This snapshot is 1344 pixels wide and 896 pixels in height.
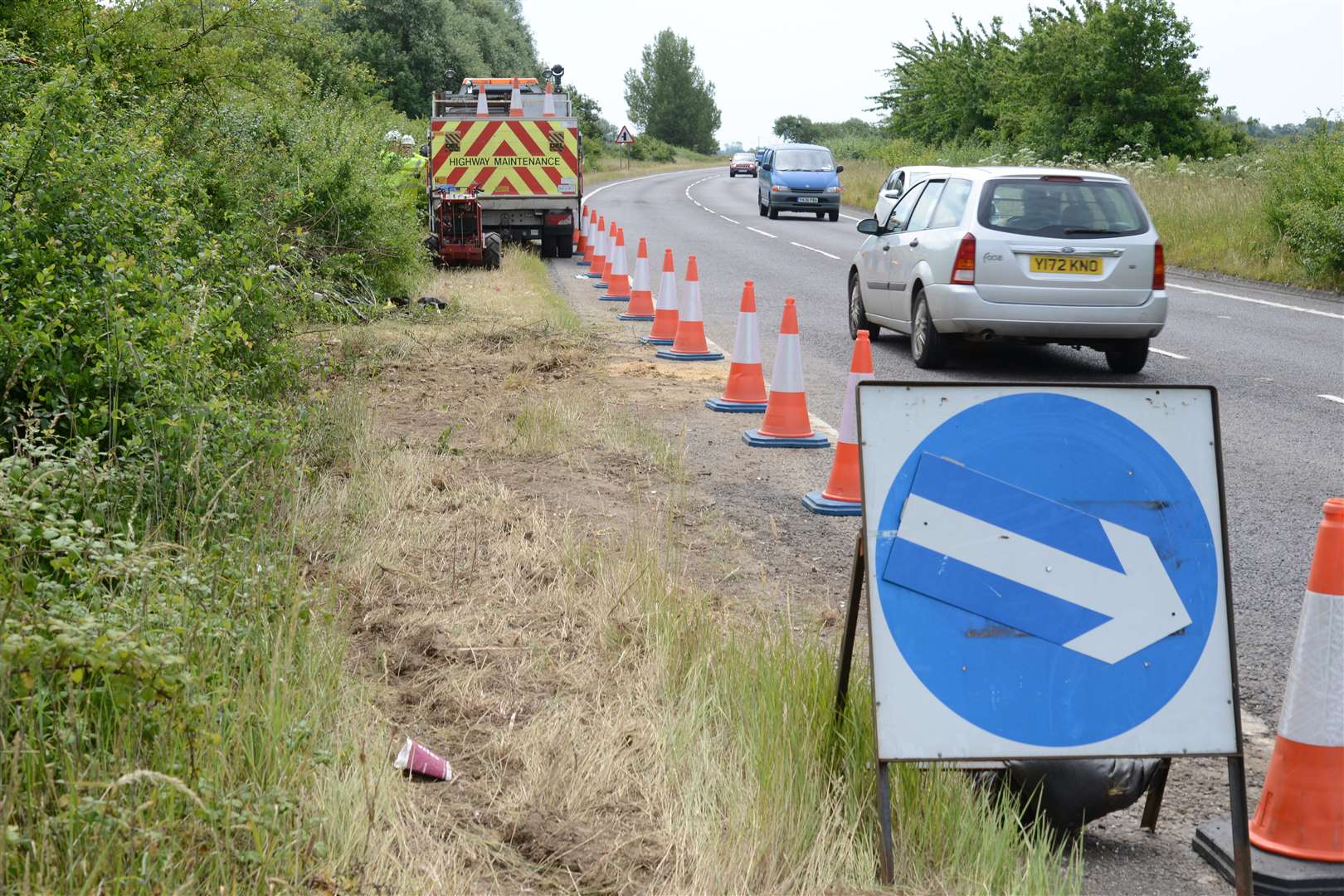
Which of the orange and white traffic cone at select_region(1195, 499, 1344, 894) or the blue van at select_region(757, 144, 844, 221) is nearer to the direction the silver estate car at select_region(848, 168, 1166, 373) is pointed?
the blue van

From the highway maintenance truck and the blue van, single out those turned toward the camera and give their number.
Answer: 1

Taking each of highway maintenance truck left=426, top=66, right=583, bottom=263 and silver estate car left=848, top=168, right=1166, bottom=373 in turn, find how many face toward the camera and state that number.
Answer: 0

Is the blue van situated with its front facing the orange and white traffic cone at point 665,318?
yes

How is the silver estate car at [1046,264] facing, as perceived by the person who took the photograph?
facing away from the viewer and to the left of the viewer

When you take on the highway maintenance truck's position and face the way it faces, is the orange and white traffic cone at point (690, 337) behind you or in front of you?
behind

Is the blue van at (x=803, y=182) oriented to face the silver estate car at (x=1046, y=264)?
yes

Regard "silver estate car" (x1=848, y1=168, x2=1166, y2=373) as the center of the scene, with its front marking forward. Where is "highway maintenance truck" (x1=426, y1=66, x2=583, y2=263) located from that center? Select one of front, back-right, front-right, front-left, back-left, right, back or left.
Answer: front

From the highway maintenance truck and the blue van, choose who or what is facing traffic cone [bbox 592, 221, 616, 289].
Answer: the blue van

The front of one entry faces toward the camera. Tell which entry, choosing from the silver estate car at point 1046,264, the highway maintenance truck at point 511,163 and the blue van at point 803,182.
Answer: the blue van

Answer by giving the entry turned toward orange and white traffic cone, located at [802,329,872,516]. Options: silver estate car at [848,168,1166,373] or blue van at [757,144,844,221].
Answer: the blue van

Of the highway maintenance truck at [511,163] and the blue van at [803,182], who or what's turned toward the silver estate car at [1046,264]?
the blue van

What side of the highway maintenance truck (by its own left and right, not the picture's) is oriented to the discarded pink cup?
back

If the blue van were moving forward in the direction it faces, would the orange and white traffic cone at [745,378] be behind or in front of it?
in front

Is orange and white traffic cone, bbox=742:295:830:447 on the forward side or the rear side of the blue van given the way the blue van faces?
on the forward side

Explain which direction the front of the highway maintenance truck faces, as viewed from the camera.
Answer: facing away from the viewer

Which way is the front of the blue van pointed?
toward the camera

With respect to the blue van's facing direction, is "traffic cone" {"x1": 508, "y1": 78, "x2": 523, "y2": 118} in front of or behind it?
in front
